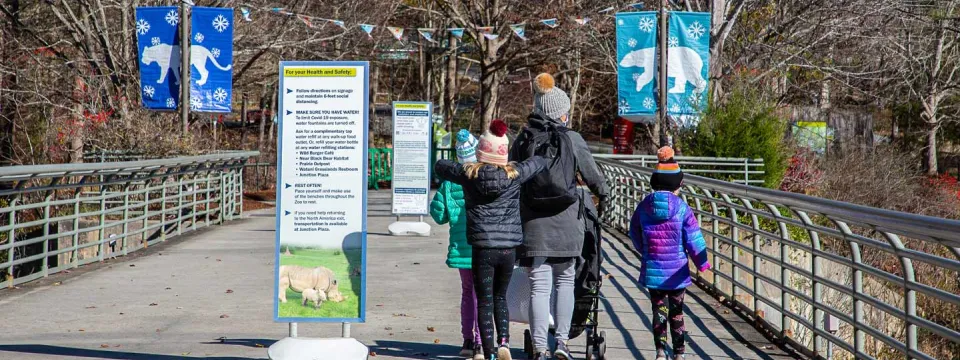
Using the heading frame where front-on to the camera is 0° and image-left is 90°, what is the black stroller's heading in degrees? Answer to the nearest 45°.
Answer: approximately 180°

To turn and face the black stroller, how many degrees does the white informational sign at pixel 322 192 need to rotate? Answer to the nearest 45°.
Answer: approximately 90° to its left

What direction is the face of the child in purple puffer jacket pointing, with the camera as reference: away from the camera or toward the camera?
away from the camera

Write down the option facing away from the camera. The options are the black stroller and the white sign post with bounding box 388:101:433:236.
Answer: the black stroller
